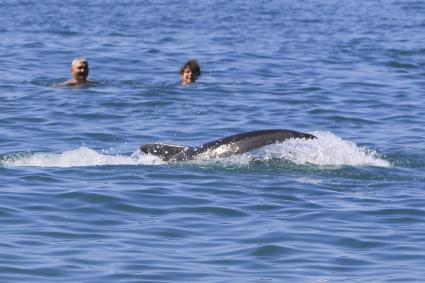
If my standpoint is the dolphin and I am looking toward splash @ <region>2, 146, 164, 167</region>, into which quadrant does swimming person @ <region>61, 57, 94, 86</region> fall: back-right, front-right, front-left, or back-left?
front-right

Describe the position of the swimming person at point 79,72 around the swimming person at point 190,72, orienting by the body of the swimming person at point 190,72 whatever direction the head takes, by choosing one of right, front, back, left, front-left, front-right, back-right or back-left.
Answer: front-right

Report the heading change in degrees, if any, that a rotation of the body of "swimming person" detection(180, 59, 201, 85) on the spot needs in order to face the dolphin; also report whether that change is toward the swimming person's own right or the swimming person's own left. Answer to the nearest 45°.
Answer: approximately 45° to the swimming person's own left

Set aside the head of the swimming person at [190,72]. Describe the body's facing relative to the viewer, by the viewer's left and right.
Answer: facing the viewer and to the left of the viewer

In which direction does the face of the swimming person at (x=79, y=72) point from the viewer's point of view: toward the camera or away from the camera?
toward the camera

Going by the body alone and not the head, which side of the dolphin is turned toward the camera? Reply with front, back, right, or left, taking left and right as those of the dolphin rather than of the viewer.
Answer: right

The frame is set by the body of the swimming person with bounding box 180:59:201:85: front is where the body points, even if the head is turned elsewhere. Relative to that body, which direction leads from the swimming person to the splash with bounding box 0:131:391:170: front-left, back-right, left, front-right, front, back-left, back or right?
front-left

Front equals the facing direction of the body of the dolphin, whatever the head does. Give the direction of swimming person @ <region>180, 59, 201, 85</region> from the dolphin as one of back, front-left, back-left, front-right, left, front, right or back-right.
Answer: left

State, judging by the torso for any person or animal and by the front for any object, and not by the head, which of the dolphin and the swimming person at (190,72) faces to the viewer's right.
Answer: the dolphin
